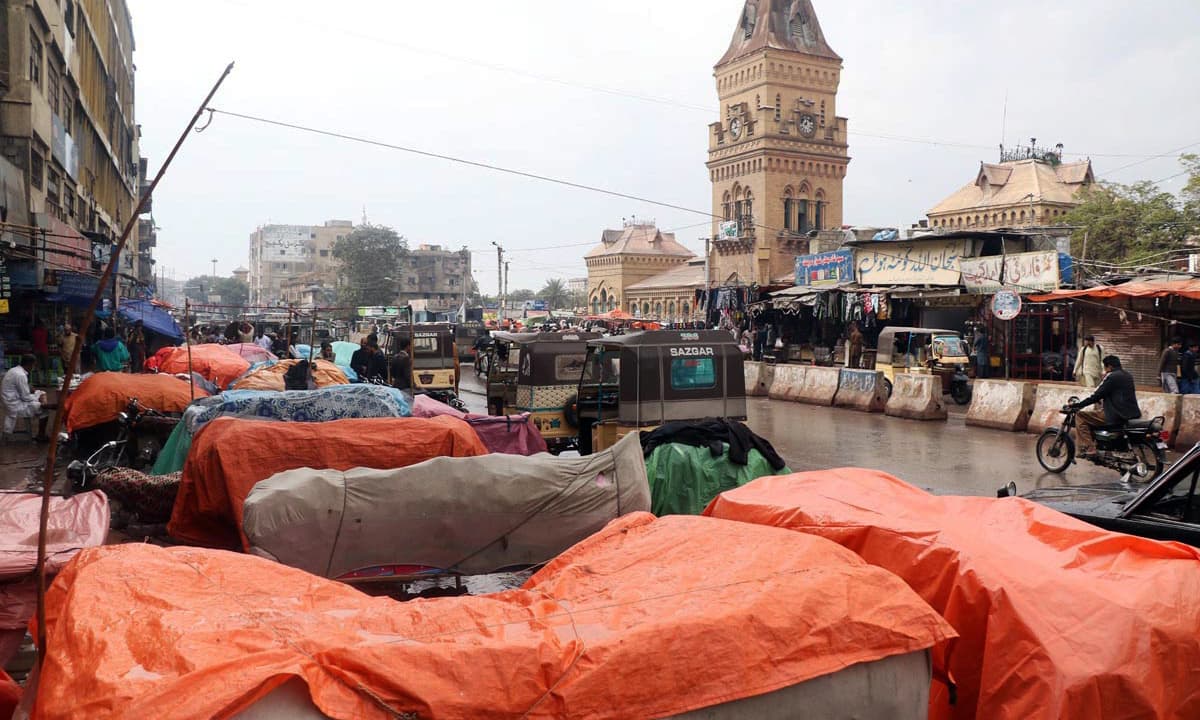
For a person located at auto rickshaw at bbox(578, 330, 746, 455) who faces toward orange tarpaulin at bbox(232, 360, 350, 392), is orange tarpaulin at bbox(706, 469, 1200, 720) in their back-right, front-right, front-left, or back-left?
back-left

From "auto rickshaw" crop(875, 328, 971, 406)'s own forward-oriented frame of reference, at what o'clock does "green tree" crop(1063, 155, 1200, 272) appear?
The green tree is roughly at 8 o'clock from the auto rickshaw.

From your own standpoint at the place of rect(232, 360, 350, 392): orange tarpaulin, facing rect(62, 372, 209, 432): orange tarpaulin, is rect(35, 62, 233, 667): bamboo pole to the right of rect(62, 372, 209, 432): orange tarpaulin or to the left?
left

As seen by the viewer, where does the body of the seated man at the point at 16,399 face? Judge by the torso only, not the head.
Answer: to the viewer's right

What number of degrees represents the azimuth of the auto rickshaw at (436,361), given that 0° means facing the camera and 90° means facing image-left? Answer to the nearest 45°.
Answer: approximately 135°
